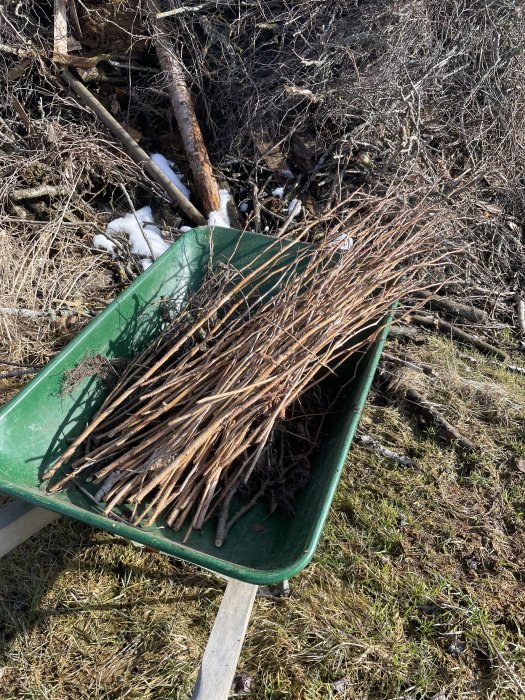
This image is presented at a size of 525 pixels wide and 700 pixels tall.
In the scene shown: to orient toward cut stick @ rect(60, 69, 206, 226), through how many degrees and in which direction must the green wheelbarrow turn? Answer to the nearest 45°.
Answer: approximately 45° to its left

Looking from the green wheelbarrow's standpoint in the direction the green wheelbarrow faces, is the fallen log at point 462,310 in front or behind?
in front

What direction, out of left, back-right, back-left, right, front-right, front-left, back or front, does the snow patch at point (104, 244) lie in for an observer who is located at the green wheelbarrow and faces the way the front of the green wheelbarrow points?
front-left

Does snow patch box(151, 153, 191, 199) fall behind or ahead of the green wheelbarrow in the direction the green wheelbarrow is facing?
ahead

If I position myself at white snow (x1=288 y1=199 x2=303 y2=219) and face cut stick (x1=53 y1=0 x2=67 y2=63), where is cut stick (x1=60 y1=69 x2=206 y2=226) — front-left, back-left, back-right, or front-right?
front-left

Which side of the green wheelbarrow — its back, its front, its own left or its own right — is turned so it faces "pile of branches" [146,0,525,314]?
front

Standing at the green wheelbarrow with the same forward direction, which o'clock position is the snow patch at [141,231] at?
The snow patch is roughly at 11 o'clock from the green wheelbarrow.

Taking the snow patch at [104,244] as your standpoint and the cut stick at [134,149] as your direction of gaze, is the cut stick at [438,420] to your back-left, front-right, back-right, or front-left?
back-right

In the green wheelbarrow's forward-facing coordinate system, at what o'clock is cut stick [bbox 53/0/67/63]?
The cut stick is roughly at 11 o'clock from the green wheelbarrow.

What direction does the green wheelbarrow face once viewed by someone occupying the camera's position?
facing away from the viewer and to the right of the viewer

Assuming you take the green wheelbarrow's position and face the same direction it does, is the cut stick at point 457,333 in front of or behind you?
in front
